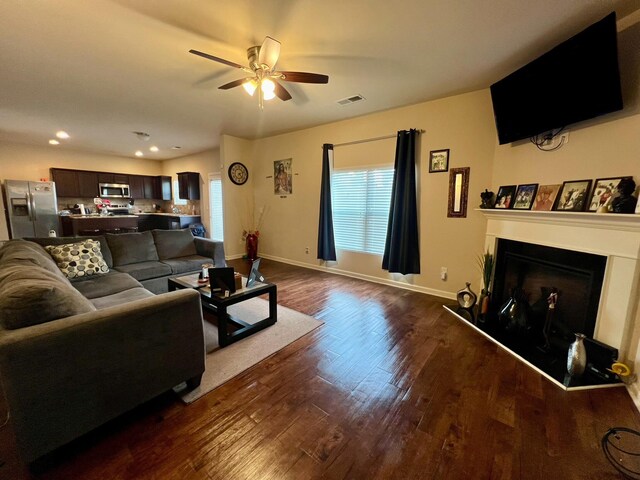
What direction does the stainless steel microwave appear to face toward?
toward the camera

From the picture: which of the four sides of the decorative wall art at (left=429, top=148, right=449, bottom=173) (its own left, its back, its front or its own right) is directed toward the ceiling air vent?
right

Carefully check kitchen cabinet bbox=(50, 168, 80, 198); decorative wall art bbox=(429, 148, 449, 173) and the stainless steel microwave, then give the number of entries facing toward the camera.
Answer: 3

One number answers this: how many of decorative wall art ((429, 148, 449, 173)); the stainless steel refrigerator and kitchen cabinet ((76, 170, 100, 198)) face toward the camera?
3

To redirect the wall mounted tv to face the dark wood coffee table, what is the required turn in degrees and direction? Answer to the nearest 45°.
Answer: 0° — it already faces it

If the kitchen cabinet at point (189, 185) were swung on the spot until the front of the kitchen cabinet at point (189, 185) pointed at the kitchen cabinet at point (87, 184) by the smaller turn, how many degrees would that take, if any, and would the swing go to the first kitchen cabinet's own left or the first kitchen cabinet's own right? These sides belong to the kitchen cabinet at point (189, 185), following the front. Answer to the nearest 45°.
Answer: approximately 90° to the first kitchen cabinet's own right

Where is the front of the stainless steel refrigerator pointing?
toward the camera

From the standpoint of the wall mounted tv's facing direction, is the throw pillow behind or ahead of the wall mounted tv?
ahead

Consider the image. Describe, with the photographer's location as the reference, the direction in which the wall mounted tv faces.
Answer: facing the viewer and to the left of the viewer

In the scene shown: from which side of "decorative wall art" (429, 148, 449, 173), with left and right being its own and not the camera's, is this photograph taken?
front

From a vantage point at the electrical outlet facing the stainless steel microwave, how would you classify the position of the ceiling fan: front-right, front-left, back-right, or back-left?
front-left

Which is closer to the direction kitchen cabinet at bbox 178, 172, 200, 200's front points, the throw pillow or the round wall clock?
the throw pillow

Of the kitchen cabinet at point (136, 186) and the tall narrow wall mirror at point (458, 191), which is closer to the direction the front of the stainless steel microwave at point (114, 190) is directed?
the tall narrow wall mirror

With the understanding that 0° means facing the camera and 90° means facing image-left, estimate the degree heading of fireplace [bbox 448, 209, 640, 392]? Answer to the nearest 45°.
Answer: approximately 45°
